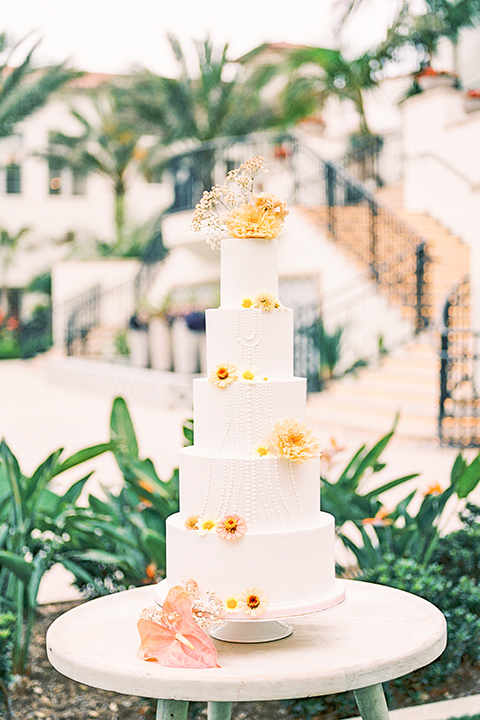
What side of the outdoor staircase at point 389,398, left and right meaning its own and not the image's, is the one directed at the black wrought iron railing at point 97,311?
right

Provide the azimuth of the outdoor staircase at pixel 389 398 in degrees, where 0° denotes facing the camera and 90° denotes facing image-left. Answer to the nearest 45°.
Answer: approximately 45°

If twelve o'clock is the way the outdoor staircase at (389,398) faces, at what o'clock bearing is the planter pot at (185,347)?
The planter pot is roughly at 3 o'clock from the outdoor staircase.

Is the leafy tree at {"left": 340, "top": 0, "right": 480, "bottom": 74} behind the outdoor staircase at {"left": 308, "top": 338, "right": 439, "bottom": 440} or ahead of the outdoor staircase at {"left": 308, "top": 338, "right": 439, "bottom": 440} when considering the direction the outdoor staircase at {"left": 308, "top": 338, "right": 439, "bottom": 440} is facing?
behind

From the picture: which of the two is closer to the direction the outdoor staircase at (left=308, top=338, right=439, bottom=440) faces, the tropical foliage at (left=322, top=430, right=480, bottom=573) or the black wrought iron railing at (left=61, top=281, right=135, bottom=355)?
the tropical foliage

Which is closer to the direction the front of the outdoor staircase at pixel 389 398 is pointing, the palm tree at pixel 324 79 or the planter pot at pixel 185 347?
the planter pot

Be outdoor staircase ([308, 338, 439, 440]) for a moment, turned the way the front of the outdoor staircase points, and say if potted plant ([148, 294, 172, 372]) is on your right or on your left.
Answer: on your right

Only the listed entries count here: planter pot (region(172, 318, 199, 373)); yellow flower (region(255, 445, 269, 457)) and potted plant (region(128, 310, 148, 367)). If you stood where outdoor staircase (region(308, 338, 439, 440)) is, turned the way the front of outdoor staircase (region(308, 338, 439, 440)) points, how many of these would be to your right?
2

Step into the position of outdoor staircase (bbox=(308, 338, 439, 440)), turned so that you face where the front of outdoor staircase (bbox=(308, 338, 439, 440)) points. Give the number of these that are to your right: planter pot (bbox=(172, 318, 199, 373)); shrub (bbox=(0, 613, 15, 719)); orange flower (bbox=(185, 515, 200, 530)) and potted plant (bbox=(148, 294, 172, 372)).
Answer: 2

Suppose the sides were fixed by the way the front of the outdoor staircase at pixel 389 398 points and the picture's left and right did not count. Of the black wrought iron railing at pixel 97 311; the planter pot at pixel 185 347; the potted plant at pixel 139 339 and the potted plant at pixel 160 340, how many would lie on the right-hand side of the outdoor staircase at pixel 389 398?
4
